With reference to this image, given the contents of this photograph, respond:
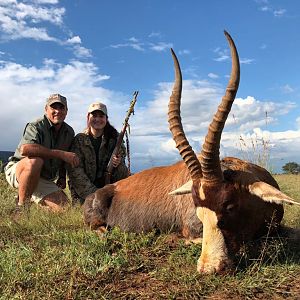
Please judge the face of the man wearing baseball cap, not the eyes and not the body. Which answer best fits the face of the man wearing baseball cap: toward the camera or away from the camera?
toward the camera

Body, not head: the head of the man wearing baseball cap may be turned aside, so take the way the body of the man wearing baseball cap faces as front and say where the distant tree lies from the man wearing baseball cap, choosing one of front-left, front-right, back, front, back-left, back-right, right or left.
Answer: left

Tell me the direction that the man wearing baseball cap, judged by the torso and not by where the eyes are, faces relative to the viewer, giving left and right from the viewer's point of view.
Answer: facing the viewer and to the right of the viewer
